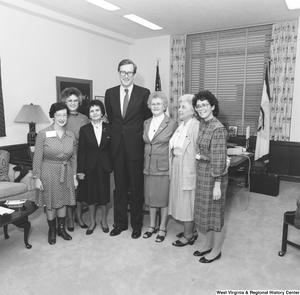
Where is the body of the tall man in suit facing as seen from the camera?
toward the camera

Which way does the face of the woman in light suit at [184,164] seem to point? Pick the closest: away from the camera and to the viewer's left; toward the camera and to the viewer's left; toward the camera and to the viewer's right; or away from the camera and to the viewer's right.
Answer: toward the camera and to the viewer's left

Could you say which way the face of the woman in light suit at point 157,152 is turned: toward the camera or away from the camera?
toward the camera

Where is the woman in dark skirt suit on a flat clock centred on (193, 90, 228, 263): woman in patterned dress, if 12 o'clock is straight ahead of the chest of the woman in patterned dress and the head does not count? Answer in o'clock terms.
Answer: The woman in dark skirt suit is roughly at 2 o'clock from the woman in patterned dress.

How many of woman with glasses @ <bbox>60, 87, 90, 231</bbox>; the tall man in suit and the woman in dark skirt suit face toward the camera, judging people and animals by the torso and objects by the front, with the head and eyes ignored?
3

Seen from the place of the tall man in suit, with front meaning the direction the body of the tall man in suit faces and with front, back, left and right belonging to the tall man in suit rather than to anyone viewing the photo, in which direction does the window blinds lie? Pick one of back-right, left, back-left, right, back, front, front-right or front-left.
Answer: back-left

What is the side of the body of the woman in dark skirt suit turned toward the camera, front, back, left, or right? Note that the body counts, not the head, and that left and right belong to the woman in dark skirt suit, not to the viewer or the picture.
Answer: front

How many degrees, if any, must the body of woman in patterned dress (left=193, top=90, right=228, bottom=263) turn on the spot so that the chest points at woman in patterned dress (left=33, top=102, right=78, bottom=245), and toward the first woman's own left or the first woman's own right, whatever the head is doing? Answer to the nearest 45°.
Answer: approximately 45° to the first woman's own right

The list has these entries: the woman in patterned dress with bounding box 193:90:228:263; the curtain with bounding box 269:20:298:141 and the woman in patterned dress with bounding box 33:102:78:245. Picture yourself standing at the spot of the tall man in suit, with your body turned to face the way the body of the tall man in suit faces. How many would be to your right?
1

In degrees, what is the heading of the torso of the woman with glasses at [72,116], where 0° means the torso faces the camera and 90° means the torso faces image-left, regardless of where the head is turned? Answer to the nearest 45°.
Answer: approximately 0°

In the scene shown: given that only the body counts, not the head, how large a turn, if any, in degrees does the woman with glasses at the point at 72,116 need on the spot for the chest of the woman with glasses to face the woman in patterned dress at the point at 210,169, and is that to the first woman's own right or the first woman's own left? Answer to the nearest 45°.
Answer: approximately 45° to the first woman's own left

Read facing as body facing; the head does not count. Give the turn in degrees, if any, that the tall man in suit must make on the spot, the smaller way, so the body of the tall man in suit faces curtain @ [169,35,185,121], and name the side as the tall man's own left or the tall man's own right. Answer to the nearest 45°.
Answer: approximately 180°

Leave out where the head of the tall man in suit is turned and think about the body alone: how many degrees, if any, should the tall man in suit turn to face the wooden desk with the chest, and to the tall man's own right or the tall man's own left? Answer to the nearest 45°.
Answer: approximately 135° to the tall man's own left

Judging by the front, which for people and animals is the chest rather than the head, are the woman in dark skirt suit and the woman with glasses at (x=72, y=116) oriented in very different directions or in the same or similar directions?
same or similar directions

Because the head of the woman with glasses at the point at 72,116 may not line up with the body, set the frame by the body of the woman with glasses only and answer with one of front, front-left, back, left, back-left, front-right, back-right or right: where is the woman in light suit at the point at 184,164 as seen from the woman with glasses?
front-left

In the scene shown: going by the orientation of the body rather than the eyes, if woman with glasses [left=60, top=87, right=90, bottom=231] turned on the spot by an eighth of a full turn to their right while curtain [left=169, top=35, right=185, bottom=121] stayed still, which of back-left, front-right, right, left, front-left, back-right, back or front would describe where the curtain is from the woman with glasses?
back

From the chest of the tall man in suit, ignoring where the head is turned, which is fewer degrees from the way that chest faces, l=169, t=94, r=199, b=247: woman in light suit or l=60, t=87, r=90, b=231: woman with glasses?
the woman in light suit
